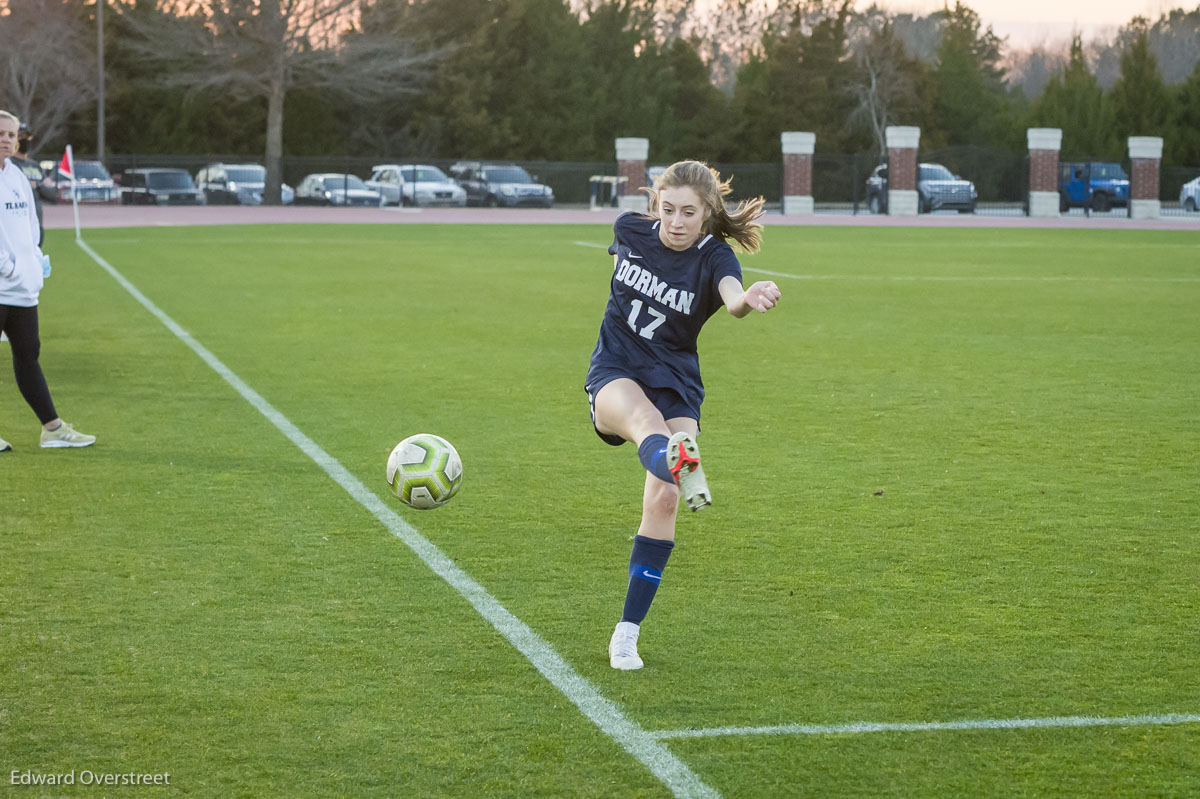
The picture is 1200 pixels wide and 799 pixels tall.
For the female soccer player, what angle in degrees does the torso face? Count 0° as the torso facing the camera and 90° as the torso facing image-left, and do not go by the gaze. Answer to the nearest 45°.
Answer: approximately 0°

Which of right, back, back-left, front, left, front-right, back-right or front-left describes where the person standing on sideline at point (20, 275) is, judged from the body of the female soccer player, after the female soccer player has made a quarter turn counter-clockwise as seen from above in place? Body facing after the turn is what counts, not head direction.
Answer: back-left
